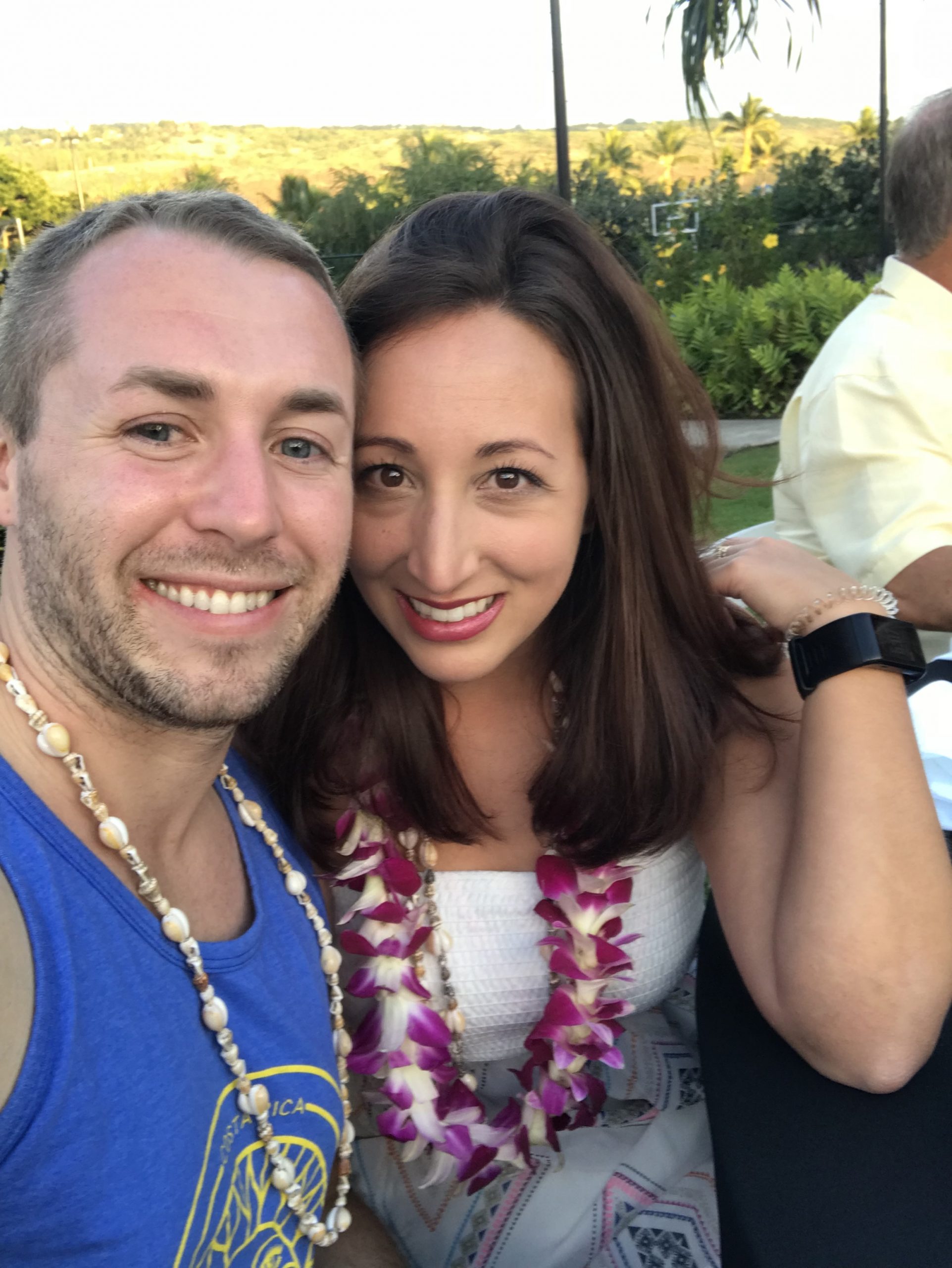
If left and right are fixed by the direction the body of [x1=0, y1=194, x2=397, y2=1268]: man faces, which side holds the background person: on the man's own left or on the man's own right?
on the man's own left

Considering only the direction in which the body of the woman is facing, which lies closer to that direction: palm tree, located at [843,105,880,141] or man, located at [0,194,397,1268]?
the man

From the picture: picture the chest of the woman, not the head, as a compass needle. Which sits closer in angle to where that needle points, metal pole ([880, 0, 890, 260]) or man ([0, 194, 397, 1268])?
the man

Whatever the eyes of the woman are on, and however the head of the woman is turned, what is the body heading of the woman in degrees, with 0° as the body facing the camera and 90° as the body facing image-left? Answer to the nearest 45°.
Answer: approximately 0°

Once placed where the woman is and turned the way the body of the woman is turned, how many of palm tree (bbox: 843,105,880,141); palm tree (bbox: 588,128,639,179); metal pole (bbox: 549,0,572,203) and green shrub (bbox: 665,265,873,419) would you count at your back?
4

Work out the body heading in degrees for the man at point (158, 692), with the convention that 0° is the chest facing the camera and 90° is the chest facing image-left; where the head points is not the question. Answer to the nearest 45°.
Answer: approximately 315°

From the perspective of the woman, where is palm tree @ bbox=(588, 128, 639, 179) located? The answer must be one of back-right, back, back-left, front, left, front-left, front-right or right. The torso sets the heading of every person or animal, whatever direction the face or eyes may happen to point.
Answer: back

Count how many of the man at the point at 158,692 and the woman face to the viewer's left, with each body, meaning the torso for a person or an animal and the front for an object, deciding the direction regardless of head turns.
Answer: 0

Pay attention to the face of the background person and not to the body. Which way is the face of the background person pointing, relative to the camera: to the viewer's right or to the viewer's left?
to the viewer's right
